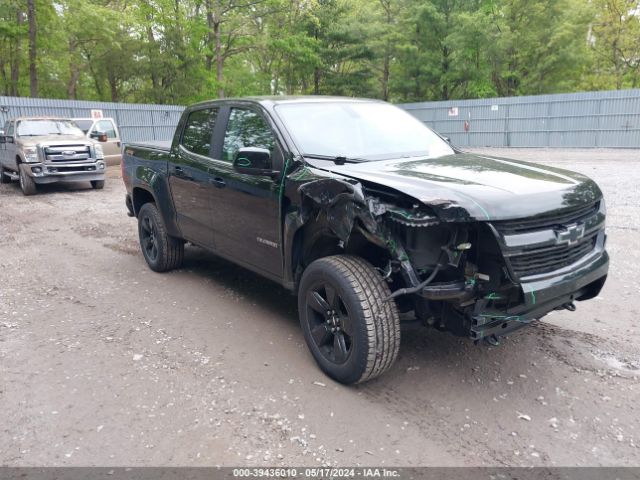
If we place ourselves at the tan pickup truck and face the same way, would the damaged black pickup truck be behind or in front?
in front

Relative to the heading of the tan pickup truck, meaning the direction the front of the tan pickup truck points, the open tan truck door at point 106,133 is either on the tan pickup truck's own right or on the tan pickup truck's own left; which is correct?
on the tan pickup truck's own left

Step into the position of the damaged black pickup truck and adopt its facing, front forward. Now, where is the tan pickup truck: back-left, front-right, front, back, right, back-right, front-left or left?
back

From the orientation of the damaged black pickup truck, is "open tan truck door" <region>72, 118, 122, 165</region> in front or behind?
behind

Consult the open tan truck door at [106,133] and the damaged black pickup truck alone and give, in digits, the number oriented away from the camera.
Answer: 0

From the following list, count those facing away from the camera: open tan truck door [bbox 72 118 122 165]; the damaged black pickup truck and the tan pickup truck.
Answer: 0

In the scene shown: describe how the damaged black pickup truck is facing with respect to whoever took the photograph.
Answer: facing the viewer and to the right of the viewer

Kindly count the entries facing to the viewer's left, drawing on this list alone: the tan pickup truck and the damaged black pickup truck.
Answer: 0
